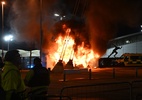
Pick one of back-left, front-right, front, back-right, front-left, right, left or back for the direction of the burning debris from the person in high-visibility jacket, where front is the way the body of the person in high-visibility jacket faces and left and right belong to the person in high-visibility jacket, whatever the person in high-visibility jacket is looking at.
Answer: front-left

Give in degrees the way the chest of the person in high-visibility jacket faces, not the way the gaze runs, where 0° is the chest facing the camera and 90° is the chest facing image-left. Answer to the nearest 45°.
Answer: approximately 225°
